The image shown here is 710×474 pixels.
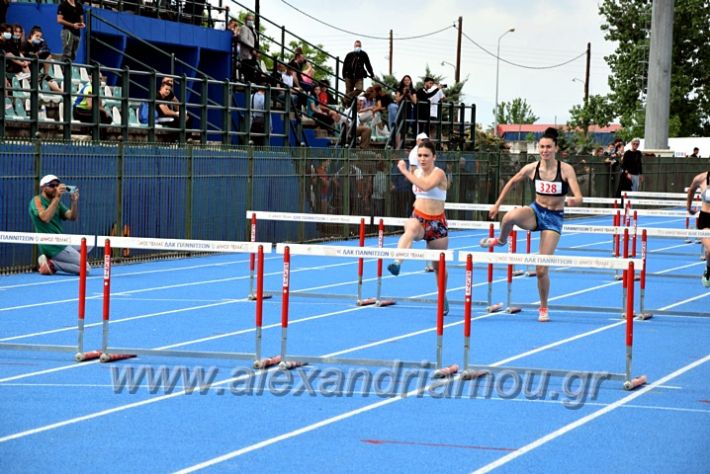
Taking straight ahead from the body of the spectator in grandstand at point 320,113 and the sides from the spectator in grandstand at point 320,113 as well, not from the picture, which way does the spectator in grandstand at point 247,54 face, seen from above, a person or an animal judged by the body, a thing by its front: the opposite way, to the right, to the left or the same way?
the same way

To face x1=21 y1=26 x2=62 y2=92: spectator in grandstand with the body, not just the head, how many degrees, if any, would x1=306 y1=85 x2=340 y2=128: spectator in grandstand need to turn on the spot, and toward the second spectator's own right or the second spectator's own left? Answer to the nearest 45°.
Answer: approximately 90° to the second spectator's own right

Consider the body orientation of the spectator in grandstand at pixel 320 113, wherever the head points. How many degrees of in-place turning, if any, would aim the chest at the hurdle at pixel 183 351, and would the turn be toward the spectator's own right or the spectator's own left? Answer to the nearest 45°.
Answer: approximately 45° to the spectator's own right

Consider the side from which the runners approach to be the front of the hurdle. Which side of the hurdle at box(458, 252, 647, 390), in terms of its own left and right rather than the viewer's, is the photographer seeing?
back

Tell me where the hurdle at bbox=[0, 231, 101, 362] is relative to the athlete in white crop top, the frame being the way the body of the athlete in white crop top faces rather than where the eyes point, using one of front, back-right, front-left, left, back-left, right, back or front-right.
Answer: front

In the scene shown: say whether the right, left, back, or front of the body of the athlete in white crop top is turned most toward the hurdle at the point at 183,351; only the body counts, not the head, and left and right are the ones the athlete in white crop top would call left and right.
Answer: front

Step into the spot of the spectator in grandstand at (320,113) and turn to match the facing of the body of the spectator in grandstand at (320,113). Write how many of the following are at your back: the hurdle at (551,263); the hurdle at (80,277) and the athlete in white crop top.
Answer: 0

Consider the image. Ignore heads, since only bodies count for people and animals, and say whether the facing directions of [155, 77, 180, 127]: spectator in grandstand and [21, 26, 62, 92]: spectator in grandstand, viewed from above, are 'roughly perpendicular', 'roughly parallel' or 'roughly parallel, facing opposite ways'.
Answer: roughly parallel

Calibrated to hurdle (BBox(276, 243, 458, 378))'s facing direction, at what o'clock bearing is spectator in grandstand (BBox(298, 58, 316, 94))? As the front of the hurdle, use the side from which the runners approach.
The spectator in grandstand is roughly at 12 o'clock from the hurdle.

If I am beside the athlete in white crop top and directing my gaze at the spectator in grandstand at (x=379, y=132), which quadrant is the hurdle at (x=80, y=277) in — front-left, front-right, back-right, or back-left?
back-left

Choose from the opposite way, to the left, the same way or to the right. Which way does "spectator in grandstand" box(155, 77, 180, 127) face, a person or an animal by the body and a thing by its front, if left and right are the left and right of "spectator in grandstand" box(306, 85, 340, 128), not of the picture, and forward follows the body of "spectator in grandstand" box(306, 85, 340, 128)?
the same way

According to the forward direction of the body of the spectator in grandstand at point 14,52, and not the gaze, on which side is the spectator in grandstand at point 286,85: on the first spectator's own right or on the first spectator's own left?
on the first spectator's own left

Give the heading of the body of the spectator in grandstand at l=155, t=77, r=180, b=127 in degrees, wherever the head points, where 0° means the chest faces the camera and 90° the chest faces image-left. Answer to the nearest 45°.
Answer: approximately 315°

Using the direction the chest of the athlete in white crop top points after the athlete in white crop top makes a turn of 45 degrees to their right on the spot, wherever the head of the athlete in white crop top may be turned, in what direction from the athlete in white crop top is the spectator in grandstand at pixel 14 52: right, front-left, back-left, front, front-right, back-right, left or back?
front-right

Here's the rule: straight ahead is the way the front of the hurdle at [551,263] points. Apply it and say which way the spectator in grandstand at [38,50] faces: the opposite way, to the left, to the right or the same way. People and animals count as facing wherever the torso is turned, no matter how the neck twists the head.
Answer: to the right
